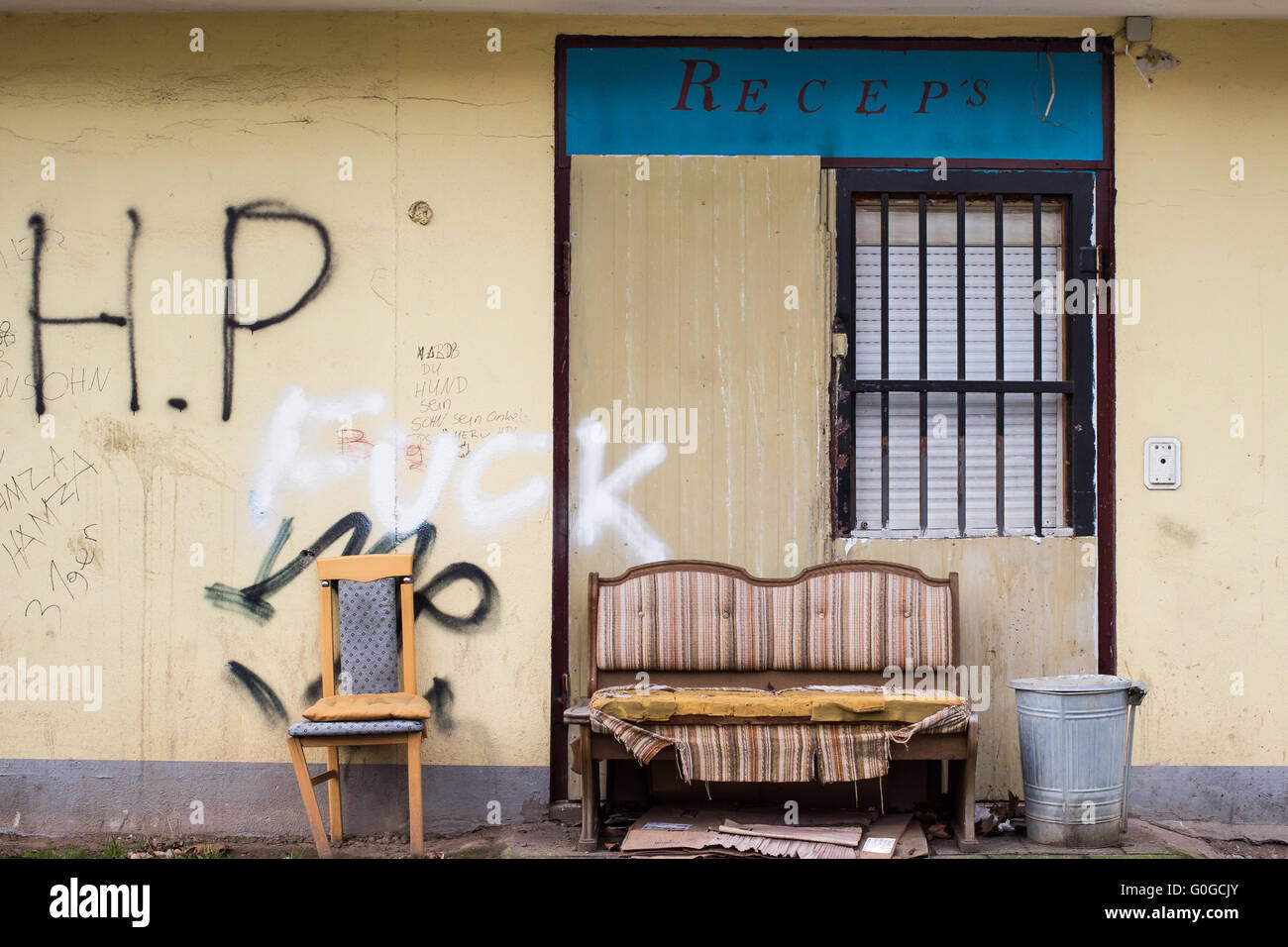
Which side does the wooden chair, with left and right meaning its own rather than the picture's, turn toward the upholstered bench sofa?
left

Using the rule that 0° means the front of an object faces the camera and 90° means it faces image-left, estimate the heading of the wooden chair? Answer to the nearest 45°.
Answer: approximately 0°

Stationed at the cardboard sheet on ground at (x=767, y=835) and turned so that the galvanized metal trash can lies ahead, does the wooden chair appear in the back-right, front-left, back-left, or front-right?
back-left

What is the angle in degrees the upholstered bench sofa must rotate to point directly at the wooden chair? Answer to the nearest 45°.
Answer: approximately 90° to its right

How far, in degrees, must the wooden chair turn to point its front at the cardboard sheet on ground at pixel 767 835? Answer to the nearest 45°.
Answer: approximately 45° to its left

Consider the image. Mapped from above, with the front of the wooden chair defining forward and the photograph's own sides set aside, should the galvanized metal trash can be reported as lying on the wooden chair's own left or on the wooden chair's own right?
on the wooden chair's own left

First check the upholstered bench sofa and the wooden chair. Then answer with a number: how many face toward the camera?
2
